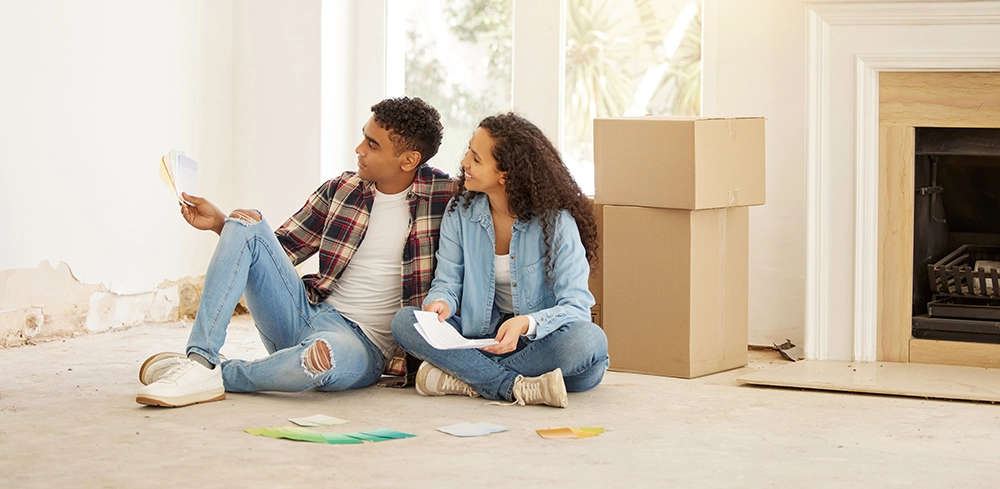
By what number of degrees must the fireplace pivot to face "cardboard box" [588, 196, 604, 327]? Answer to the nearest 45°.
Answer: approximately 45° to its right

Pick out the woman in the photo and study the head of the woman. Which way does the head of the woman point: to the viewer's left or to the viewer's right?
to the viewer's left

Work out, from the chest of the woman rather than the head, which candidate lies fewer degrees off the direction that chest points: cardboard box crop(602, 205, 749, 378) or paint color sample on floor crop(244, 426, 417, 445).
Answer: the paint color sample on floor

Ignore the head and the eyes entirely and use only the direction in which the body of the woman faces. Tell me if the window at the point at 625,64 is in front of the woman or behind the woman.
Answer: behind

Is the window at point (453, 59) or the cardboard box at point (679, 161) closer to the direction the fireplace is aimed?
the cardboard box

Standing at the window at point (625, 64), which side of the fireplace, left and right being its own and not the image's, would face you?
right

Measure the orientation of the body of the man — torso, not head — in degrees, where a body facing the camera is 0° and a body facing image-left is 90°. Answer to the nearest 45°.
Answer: approximately 45°

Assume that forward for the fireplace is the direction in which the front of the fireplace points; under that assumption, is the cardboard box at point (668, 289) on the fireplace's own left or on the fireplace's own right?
on the fireplace's own right
